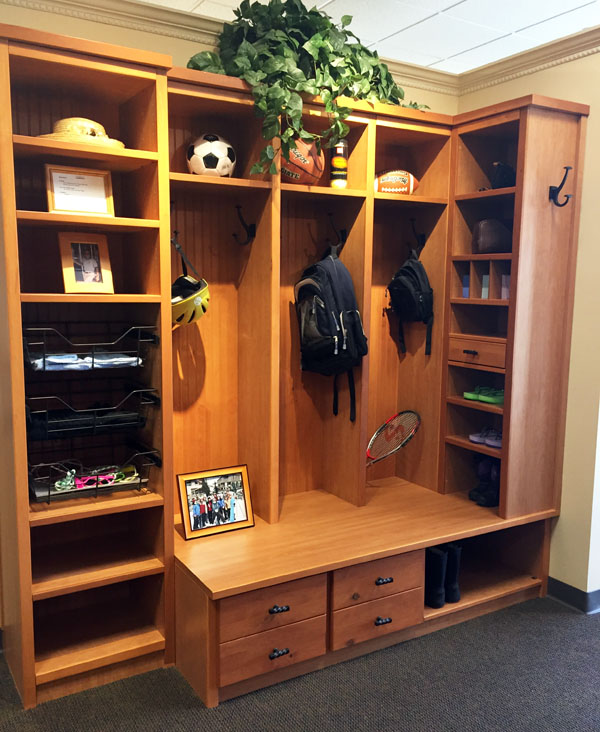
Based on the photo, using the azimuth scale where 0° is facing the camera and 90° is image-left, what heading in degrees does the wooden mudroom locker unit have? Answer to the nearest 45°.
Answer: approximately 315°

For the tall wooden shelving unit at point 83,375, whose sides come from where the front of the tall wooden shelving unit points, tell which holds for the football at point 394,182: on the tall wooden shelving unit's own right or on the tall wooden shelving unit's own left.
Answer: on the tall wooden shelving unit's own left

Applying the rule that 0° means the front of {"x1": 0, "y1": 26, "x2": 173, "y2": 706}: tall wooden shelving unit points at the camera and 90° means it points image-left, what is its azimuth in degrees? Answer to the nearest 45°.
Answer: approximately 315°

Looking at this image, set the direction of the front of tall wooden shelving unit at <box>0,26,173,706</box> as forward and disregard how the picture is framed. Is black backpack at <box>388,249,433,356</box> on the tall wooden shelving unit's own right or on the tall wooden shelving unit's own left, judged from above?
on the tall wooden shelving unit's own left
